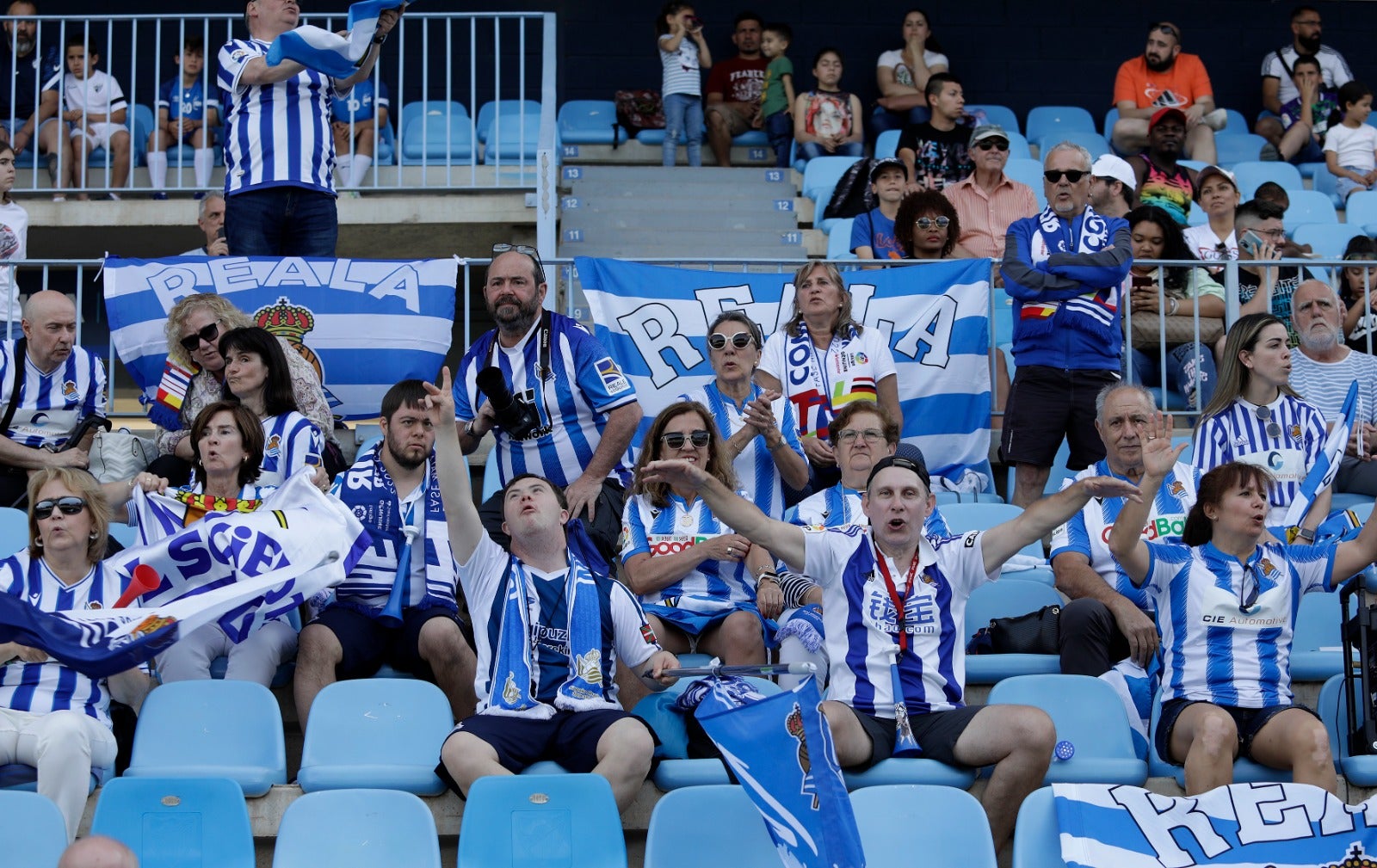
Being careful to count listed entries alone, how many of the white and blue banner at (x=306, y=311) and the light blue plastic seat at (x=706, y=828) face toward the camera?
2

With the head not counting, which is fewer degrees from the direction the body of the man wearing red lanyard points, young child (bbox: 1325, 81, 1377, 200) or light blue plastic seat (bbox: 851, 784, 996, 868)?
the light blue plastic seat

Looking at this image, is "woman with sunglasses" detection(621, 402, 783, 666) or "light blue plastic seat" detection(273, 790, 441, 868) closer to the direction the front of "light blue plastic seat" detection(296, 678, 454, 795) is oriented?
the light blue plastic seat

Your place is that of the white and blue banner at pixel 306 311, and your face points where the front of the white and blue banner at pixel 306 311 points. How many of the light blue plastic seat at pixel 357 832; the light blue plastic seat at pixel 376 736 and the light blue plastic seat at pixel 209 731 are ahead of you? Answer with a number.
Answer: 3

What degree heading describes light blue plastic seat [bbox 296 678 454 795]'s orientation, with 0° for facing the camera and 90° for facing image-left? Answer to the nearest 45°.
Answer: approximately 0°

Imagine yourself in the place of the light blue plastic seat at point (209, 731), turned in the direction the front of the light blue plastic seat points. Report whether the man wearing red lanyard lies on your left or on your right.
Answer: on your left

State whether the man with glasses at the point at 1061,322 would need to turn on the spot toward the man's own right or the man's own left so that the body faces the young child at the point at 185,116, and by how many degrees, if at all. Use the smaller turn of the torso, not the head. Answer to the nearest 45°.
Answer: approximately 135° to the man's own right
